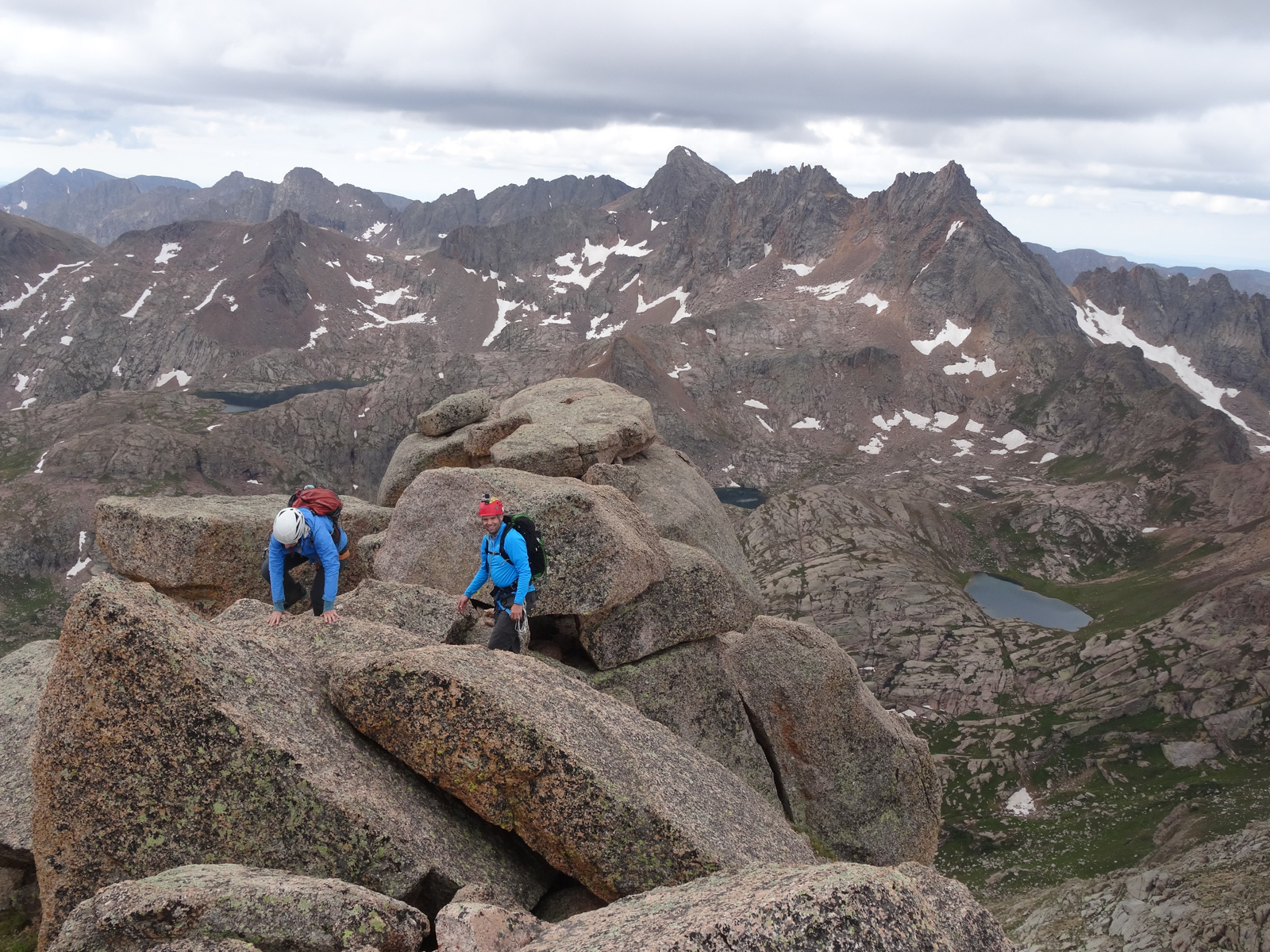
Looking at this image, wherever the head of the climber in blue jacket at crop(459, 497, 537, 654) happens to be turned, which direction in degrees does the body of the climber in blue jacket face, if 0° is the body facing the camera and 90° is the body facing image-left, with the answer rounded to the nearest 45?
approximately 45°

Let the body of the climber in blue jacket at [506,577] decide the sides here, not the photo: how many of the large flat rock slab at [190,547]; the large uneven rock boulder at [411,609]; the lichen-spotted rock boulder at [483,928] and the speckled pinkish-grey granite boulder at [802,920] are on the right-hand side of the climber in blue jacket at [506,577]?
2

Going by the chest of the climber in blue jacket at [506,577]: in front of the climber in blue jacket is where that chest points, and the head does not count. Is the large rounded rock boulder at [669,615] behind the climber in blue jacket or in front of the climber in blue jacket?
behind

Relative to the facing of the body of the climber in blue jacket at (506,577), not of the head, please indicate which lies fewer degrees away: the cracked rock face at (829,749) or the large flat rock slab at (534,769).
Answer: the large flat rock slab

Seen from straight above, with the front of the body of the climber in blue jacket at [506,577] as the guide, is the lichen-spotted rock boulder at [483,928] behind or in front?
in front

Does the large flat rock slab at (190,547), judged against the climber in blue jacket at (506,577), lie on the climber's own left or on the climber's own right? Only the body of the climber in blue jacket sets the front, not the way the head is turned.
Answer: on the climber's own right

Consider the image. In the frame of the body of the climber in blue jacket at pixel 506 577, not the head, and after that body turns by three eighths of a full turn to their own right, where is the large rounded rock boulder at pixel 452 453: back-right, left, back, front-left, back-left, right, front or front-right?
front

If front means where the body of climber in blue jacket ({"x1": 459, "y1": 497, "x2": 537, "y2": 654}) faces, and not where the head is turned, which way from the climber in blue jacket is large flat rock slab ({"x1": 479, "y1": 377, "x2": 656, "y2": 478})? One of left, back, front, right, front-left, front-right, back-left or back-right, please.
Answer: back-right

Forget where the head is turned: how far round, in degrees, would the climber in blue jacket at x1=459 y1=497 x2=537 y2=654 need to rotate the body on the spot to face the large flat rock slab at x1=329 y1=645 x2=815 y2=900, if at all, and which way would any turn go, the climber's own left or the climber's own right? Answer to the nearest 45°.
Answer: approximately 45° to the climber's own left

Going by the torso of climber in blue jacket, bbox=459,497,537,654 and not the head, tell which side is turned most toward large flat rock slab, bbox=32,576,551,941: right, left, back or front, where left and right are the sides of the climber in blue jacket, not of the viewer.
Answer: front
